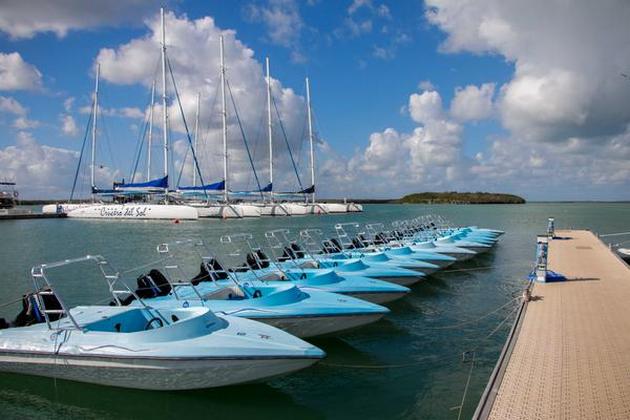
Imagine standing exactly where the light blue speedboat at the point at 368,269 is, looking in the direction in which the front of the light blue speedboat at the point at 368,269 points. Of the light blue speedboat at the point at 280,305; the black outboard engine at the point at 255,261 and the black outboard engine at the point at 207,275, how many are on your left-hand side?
0

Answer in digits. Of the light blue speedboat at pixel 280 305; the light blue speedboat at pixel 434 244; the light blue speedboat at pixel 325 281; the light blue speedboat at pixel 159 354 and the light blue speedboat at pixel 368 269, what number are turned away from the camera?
0

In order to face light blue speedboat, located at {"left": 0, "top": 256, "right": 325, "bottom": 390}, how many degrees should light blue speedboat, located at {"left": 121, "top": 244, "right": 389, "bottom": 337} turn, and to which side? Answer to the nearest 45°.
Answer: approximately 90° to its right

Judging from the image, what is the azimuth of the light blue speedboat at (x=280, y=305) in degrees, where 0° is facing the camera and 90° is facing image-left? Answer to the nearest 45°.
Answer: approximately 315°

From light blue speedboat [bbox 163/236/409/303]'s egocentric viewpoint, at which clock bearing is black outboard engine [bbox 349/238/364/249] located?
The black outboard engine is roughly at 8 o'clock from the light blue speedboat.

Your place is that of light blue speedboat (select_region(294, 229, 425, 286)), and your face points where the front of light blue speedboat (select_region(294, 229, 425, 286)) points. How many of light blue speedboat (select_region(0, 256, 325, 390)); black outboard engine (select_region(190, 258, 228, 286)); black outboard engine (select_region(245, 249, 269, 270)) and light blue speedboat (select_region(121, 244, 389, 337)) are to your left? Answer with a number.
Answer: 0

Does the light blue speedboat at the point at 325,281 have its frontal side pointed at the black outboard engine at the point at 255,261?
no

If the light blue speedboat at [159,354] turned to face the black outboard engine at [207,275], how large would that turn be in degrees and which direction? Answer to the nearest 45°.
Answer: approximately 135° to its left

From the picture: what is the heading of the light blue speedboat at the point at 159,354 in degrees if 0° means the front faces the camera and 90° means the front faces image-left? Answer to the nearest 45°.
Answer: approximately 315°

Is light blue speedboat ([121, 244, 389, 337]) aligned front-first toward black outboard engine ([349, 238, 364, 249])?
no

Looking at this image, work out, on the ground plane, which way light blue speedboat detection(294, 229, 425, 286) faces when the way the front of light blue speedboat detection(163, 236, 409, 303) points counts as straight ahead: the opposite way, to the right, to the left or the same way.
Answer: the same way

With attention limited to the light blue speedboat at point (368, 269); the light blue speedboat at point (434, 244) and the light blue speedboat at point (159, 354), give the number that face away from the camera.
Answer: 0

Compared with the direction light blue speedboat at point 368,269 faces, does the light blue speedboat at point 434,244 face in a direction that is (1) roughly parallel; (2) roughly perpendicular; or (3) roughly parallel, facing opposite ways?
roughly parallel

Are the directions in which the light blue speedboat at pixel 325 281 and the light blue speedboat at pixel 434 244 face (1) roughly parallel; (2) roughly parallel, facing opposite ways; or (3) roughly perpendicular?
roughly parallel

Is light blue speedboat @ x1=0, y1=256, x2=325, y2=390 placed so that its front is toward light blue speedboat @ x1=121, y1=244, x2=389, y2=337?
no

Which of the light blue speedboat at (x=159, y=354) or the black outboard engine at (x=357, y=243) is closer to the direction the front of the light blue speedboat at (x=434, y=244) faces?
the light blue speedboat

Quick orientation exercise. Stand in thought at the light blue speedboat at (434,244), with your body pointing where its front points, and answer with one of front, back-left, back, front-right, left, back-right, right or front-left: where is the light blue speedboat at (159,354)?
front-right

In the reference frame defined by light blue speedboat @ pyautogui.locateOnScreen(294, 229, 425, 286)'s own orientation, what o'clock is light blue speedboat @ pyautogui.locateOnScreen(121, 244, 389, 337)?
light blue speedboat @ pyautogui.locateOnScreen(121, 244, 389, 337) is roughly at 2 o'clock from light blue speedboat @ pyautogui.locateOnScreen(294, 229, 425, 286).

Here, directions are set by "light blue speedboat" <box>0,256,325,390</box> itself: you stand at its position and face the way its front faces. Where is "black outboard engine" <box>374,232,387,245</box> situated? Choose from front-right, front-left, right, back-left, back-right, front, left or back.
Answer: left

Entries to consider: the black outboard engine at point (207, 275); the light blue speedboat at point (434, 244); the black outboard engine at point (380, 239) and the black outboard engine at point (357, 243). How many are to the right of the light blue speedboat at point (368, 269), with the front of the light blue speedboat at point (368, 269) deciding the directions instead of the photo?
1

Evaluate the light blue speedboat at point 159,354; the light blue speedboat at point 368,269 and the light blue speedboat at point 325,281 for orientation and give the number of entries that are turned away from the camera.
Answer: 0
